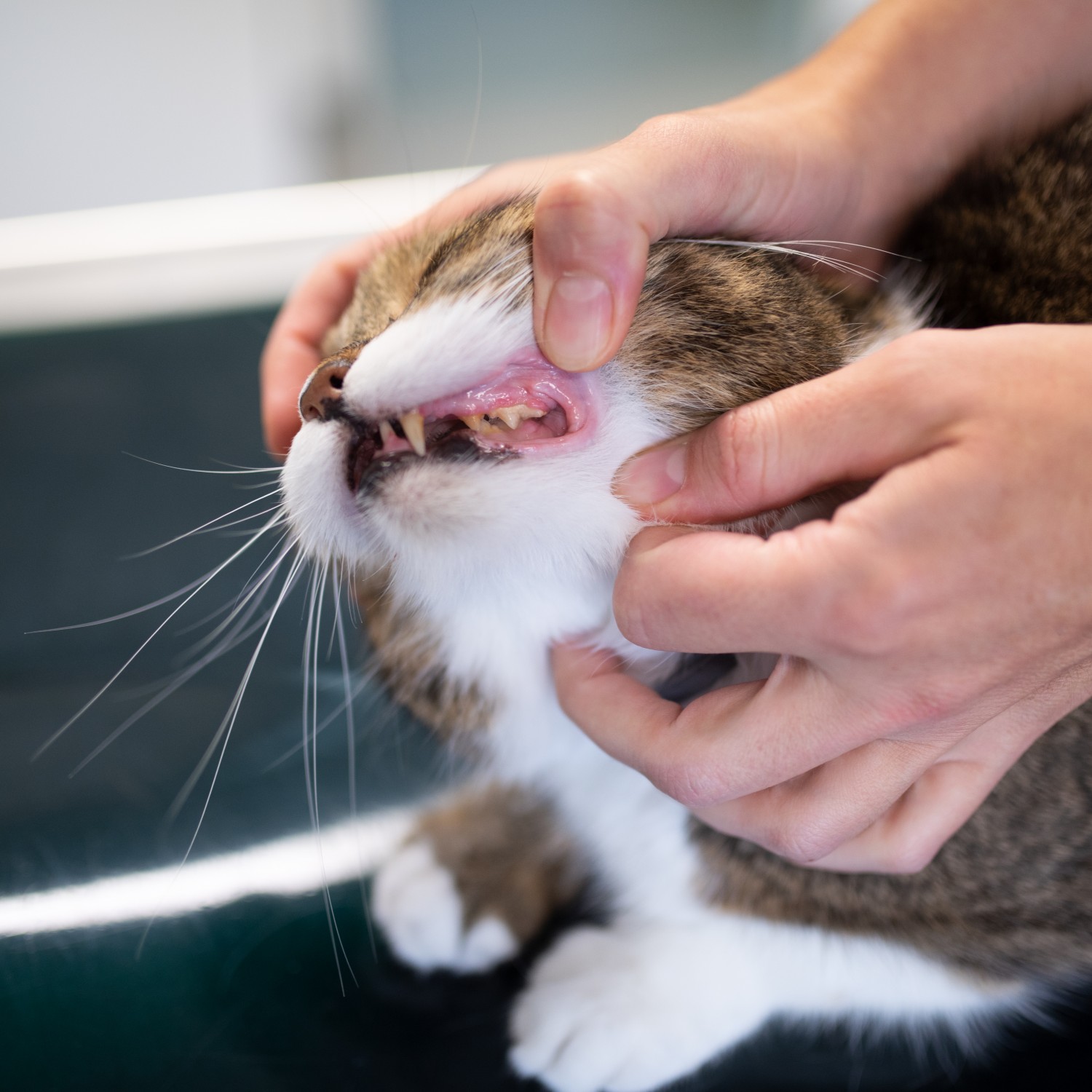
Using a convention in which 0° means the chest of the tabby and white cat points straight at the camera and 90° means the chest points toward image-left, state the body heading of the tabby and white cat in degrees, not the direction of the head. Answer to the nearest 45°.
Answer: approximately 90°
